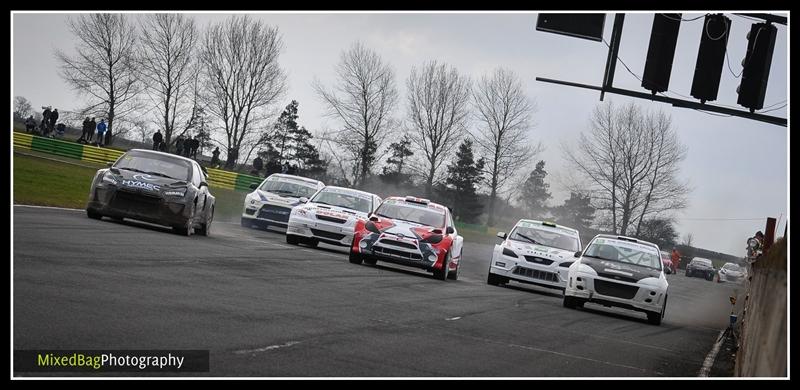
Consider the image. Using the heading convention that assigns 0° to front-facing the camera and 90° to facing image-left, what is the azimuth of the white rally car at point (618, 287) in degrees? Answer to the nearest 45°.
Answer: approximately 0°

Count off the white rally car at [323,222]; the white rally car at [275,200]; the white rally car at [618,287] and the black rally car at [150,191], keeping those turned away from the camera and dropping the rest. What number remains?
0

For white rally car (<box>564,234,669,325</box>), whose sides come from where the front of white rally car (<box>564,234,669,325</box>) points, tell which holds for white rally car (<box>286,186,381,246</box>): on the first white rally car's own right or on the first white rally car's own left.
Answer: on the first white rally car's own right

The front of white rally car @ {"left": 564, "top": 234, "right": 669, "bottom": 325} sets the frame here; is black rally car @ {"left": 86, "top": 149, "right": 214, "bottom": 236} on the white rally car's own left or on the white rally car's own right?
on the white rally car's own right

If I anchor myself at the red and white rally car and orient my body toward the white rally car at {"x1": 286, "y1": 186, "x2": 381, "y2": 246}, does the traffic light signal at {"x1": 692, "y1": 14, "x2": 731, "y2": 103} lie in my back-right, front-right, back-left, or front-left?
back-right

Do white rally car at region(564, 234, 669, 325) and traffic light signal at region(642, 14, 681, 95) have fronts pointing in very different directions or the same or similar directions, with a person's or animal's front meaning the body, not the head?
very different directions

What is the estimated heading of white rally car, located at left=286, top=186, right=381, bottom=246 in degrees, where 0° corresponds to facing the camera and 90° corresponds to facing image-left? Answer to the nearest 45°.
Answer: approximately 45°

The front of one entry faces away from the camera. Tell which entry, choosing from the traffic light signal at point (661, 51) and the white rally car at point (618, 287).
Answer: the traffic light signal

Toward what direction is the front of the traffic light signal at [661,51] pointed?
away from the camera

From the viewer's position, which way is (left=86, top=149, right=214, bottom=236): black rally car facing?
facing the viewer and to the left of the viewer
